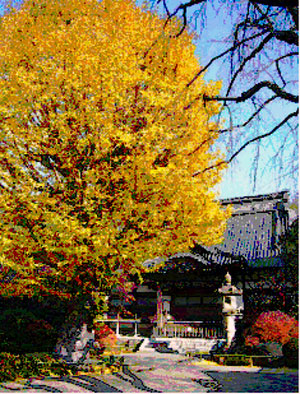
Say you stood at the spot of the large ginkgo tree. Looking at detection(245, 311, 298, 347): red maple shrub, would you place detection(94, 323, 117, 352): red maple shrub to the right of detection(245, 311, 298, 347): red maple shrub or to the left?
left

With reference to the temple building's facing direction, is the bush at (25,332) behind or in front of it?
in front

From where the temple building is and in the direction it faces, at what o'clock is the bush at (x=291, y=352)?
The bush is roughly at 10 o'clock from the temple building.

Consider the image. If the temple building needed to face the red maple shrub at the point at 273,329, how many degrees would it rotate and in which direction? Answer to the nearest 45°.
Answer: approximately 45° to its left

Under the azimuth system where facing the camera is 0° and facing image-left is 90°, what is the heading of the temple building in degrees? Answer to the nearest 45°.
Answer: approximately 45°
